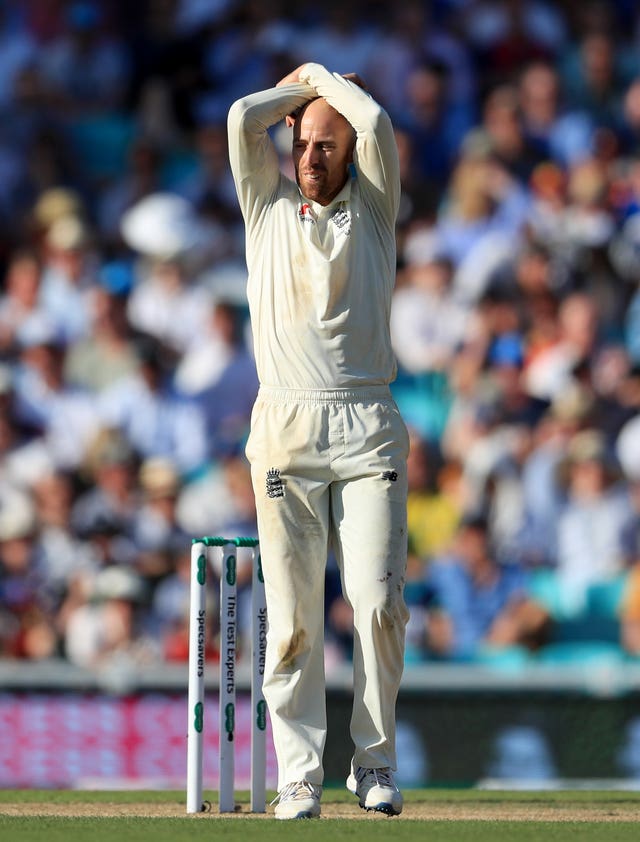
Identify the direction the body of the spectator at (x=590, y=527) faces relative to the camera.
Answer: toward the camera

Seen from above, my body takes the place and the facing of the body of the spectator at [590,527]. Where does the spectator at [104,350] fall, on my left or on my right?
on my right

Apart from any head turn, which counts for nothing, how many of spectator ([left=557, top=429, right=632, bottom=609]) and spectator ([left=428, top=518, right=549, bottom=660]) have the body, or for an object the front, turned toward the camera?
2

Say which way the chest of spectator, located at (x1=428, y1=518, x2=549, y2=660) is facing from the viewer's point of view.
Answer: toward the camera

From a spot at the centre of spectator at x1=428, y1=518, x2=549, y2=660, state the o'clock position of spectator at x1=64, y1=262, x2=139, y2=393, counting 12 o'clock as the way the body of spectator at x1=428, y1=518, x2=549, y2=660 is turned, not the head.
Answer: spectator at x1=64, y1=262, x2=139, y2=393 is roughly at 4 o'clock from spectator at x1=428, y1=518, x2=549, y2=660.

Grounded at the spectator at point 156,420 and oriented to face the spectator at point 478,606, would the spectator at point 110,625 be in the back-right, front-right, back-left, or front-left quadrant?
front-right

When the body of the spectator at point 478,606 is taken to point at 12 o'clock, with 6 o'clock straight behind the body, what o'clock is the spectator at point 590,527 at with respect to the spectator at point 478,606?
the spectator at point 590,527 is roughly at 8 o'clock from the spectator at point 478,606.

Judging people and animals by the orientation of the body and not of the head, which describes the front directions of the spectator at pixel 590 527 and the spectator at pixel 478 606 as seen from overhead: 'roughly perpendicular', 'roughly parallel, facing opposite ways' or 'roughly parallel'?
roughly parallel

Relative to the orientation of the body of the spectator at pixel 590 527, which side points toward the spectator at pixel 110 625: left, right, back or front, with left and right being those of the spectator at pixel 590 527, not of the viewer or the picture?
right
